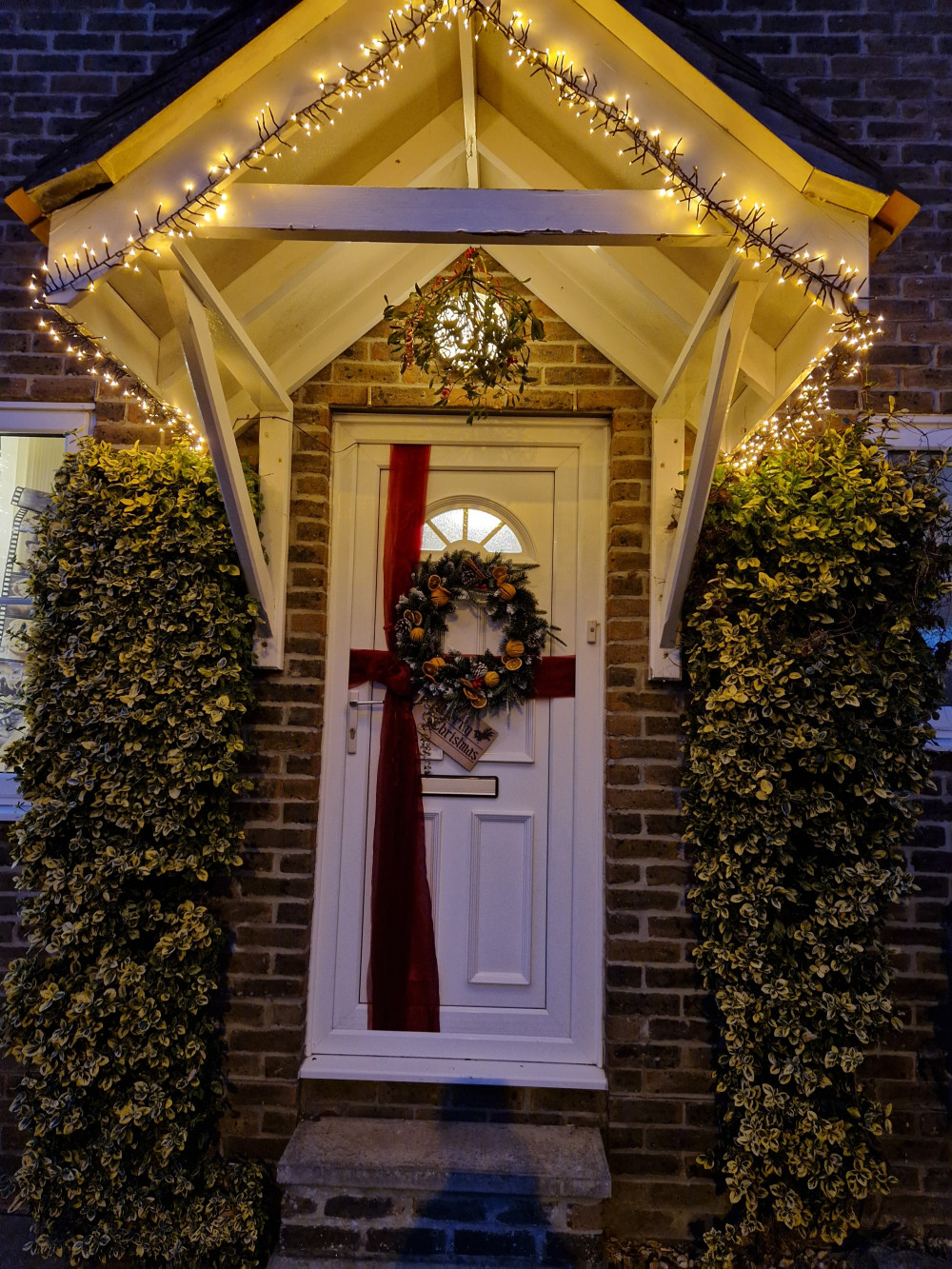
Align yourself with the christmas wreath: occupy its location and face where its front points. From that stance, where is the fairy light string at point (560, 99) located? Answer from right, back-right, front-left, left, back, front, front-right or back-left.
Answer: front

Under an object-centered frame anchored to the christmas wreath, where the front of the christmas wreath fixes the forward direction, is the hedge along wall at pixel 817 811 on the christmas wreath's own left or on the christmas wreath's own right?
on the christmas wreath's own left

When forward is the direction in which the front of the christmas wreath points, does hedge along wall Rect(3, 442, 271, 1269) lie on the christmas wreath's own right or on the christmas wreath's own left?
on the christmas wreath's own right

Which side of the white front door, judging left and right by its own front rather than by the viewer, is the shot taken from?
front

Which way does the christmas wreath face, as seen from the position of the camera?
facing the viewer

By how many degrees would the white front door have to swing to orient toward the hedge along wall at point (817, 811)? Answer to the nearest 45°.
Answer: approximately 45° to its left
